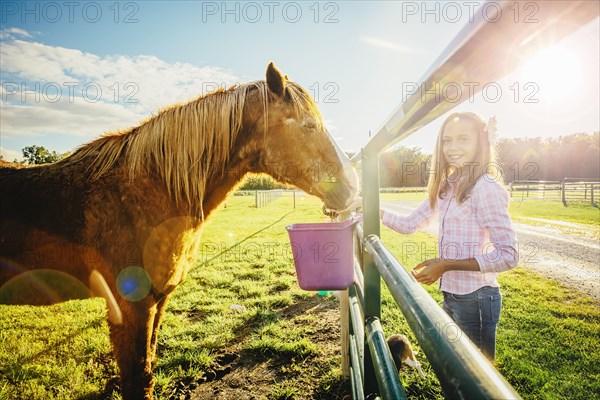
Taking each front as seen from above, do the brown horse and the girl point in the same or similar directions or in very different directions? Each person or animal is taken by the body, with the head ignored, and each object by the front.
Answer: very different directions

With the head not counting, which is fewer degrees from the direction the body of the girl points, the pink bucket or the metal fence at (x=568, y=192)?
the pink bucket

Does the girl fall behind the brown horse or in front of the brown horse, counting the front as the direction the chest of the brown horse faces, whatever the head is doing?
in front

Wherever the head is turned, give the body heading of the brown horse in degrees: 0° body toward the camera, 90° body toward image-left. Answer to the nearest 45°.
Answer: approximately 270°

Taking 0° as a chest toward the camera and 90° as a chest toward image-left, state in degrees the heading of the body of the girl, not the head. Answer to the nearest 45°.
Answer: approximately 45°

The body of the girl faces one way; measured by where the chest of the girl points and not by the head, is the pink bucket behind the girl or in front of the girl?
in front

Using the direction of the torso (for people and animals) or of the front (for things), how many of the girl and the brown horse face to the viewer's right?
1
